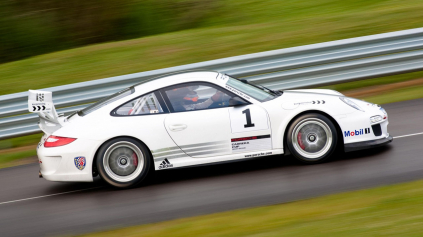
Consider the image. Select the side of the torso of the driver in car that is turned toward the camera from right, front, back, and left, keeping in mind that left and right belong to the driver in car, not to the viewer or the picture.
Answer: right

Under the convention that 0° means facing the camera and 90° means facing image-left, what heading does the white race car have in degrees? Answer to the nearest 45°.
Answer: approximately 270°
